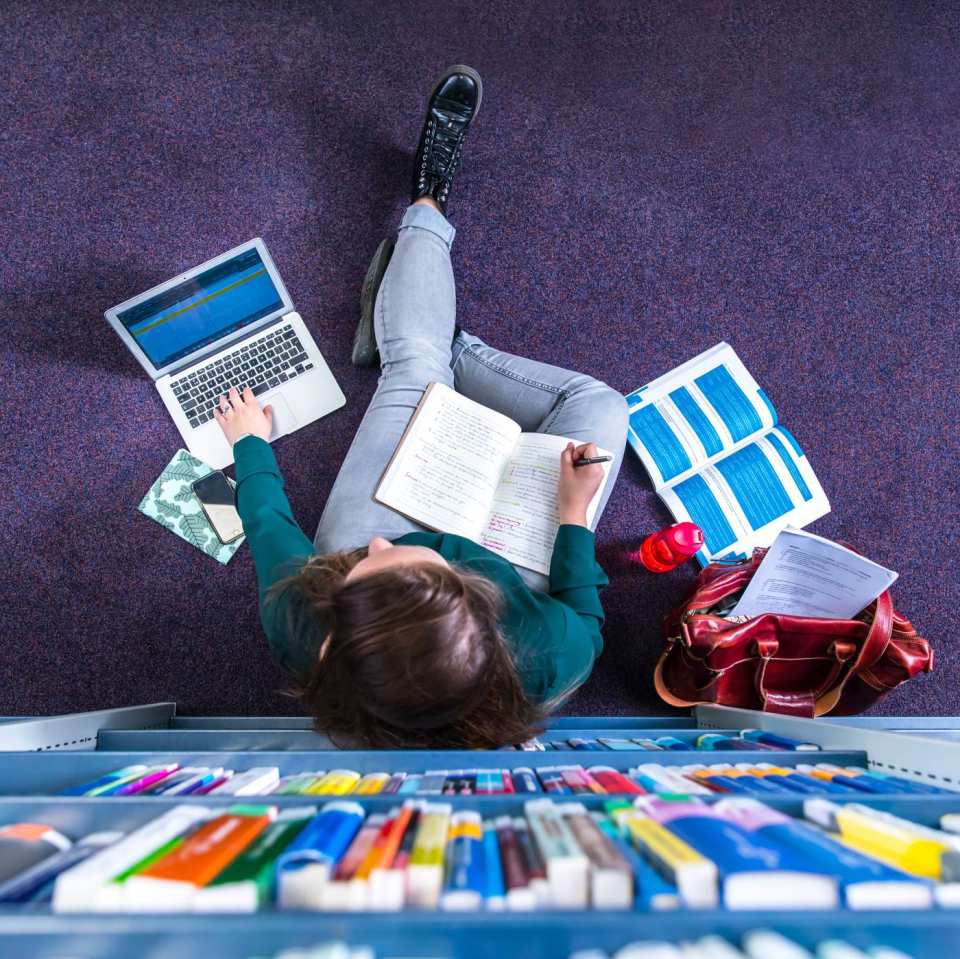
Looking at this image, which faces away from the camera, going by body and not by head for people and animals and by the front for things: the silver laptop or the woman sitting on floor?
the woman sitting on floor

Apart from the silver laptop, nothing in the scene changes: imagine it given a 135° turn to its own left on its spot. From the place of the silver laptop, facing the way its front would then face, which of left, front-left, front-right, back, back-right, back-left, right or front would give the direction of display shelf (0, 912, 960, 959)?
back

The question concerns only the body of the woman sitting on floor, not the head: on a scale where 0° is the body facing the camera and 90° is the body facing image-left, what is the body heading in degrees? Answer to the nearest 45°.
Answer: approximately 180°

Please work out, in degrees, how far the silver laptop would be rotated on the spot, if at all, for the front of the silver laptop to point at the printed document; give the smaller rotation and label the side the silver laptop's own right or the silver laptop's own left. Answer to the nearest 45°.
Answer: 0° — it already faces it

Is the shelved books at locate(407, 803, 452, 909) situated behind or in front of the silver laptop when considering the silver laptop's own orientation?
in front

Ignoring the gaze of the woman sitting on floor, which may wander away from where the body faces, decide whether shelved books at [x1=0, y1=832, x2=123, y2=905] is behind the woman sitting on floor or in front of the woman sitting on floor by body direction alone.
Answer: behind

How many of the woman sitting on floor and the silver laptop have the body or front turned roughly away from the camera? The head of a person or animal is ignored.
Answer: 1

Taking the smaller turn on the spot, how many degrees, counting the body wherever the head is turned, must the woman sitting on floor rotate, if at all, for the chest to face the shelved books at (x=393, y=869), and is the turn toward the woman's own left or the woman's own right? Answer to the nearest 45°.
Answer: approximately 180°

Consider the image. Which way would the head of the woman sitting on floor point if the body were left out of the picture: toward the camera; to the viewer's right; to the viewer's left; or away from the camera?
away from the camera

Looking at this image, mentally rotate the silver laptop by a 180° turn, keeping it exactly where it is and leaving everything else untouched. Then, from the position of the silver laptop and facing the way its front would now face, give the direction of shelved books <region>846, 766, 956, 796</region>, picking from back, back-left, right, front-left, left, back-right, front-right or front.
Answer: back

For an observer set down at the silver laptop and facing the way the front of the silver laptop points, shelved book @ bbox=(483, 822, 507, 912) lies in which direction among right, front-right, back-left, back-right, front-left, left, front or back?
front-right

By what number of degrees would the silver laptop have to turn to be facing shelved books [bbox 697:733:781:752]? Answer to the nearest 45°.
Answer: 0° — it already faces it

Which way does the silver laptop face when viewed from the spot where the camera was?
facing the viewer and to the right of the viewer
